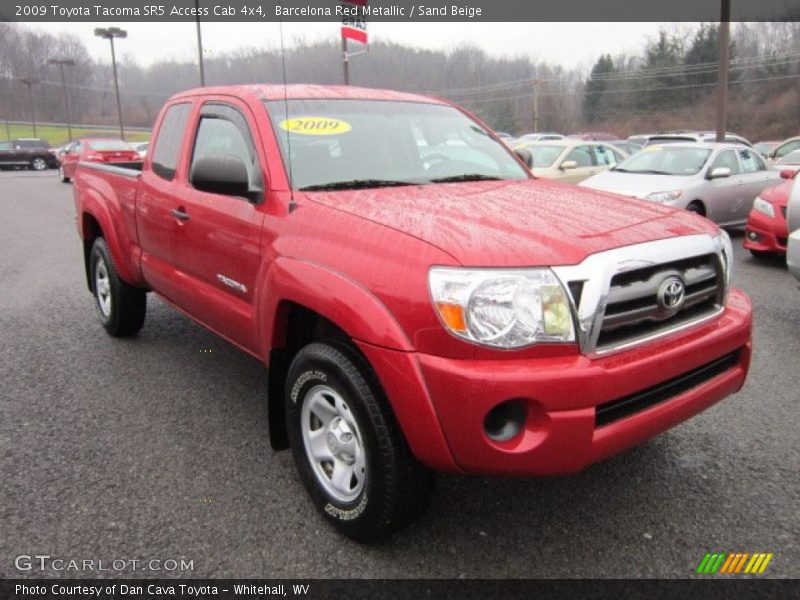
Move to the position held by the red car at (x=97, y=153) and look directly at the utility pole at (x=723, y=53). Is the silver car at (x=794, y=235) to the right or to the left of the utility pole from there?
right

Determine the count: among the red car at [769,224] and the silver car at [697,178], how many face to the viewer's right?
0

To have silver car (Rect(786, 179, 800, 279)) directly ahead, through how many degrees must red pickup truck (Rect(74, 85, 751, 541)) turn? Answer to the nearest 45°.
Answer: approximately 90° to its left

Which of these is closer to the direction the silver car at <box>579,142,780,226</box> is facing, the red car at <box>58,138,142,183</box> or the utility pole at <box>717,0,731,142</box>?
the red car

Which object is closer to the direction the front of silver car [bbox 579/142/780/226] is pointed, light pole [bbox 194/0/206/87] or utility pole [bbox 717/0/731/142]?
the light pole

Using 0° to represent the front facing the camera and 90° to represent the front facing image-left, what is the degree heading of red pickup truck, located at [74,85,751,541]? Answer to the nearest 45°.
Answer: approximately 315°

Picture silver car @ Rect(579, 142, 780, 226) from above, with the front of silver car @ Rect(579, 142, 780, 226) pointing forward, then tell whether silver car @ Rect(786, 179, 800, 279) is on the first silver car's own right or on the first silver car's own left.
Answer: on the first silver car's own left

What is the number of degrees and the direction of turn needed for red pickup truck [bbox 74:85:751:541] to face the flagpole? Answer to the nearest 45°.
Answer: approximately 135° to its left

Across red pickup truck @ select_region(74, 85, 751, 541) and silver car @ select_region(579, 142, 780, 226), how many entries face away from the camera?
0
